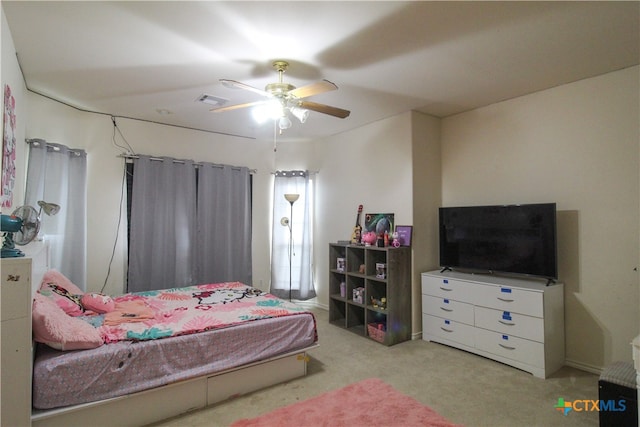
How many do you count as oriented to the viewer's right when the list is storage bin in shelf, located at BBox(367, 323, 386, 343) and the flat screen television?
0

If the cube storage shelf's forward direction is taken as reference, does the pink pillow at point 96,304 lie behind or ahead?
ahead

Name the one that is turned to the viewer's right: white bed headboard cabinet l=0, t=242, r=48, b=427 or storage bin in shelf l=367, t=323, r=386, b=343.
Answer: the white bed headboard cabinet

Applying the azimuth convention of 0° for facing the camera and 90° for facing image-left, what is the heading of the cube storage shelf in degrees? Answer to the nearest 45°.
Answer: approximately 45°

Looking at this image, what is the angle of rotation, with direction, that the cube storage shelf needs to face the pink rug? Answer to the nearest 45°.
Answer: approximately 45° to its left

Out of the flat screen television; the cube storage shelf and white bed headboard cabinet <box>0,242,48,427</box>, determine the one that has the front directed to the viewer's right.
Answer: the white bed headboard cabinet

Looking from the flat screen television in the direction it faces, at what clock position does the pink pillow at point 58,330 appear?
The pink pillow is roughly at 12 o'clock from the flat screen television.

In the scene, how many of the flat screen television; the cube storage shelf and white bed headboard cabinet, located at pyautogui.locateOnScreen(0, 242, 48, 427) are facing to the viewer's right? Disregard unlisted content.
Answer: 1

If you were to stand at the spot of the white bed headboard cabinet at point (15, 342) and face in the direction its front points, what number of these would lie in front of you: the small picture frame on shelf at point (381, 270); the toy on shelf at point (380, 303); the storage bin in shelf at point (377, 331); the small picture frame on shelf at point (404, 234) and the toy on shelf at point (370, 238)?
5

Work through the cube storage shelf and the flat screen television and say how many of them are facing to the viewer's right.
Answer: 0
